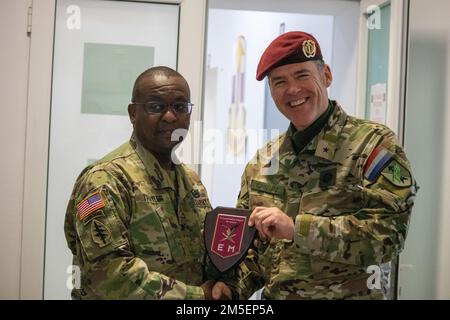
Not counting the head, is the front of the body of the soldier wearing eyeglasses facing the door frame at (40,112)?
no

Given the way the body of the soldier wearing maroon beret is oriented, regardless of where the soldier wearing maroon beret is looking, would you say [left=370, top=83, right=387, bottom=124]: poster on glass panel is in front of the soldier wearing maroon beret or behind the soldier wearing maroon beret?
behind

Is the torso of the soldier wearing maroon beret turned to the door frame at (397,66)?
no

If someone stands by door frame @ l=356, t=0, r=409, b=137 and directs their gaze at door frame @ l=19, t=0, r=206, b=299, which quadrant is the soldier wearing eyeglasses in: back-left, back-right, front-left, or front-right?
front-left

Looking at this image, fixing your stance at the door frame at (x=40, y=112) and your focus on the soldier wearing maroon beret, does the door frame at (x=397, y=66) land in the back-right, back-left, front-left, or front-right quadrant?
front-left

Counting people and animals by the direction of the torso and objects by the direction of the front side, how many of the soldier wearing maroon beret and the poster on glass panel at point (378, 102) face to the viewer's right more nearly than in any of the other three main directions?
0

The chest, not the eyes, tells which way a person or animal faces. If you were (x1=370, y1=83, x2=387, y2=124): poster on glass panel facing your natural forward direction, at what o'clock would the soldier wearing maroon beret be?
The soldier wearing maroon beret is roughly at 11 o'clock from the poster on glass panel.

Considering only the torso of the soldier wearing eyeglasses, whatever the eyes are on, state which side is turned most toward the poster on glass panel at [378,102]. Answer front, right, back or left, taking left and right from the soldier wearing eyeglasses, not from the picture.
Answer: left

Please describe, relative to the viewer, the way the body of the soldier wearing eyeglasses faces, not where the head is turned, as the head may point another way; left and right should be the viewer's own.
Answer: facing the viewer and to the right of the viewer

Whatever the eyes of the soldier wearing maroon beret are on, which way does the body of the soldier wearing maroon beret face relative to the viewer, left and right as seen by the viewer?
facing the viewer and to the left of the viewer

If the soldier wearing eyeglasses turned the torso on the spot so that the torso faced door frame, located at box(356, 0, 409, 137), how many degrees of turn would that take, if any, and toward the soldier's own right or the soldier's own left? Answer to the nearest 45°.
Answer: approximately 90° to the soldier's own left

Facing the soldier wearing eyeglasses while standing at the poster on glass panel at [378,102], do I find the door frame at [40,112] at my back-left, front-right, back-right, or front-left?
front-right
